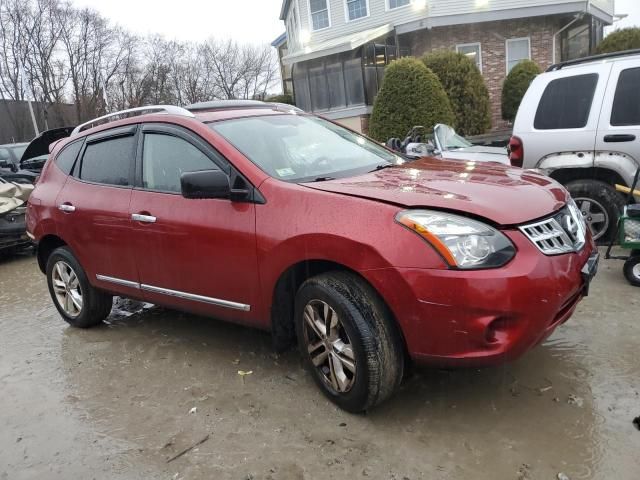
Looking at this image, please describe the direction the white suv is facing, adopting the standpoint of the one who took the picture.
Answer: facing to the right of the viewer

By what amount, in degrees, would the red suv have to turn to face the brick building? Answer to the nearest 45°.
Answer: approximately 135° to its left

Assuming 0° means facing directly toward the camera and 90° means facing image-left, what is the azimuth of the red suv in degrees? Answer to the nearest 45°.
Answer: approximately 315°

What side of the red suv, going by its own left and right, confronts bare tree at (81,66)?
back

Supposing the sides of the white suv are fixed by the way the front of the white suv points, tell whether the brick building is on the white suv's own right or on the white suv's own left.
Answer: on the white suv's own left

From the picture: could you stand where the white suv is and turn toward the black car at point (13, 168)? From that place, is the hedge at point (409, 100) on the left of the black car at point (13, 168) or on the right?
right

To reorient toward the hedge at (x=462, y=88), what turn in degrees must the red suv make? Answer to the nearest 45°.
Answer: approximately 135° to its left
